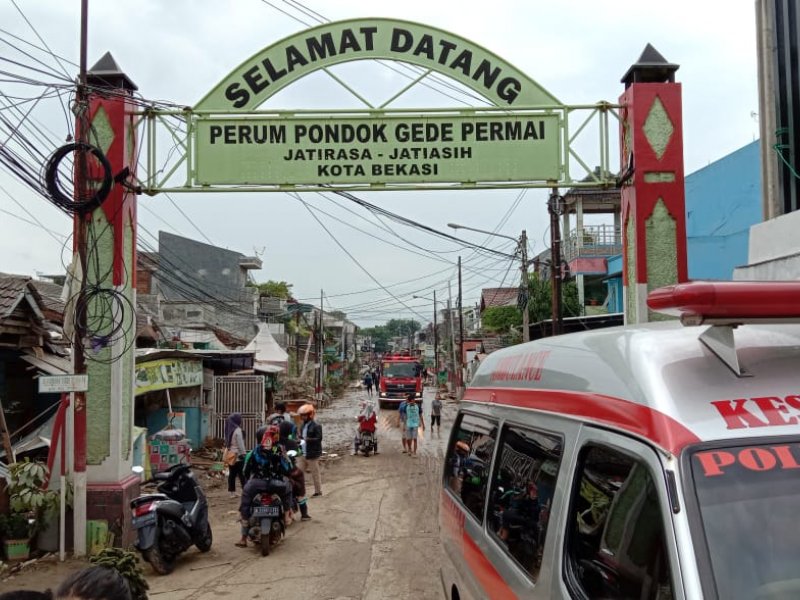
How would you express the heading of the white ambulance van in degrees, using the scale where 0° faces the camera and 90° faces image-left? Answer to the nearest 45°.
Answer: approximately 315°

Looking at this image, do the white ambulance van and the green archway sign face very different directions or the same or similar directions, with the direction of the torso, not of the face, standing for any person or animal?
same or similar directions

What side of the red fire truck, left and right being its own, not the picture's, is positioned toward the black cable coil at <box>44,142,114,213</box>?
front

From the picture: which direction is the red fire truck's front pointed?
toward the camera

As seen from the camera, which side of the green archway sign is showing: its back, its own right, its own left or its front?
front

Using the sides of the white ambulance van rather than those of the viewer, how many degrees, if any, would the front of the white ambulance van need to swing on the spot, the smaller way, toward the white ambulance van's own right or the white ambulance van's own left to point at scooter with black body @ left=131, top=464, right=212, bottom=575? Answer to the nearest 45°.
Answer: approximately 180°

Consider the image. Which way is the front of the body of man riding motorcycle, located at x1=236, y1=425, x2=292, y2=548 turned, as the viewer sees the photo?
away from the camera
